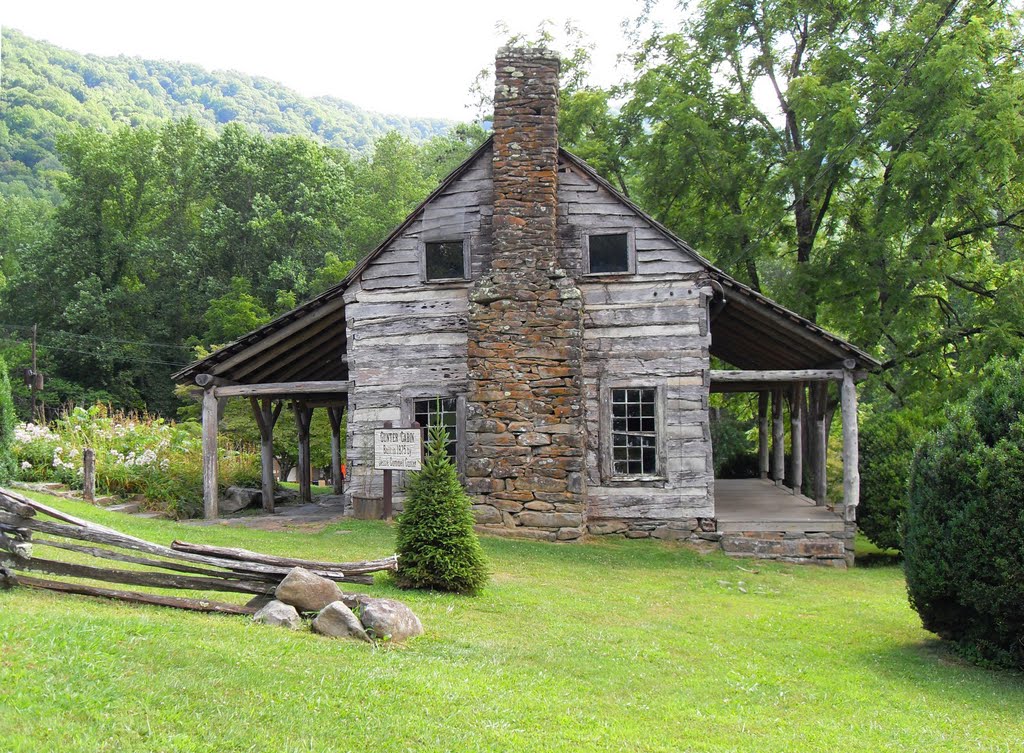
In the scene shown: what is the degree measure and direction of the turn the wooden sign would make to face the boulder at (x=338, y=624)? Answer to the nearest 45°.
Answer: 0° — it already faces it

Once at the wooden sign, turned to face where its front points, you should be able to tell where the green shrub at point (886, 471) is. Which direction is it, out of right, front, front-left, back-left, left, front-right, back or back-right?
left

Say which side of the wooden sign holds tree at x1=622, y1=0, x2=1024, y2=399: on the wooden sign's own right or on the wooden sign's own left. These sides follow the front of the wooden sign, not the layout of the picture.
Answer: on the wooden sign's own left

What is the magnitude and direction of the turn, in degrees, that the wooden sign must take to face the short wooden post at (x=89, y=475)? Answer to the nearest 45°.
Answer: approximately 90° to its right

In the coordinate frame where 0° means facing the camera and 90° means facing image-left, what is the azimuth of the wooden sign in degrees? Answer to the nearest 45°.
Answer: approximately 0°

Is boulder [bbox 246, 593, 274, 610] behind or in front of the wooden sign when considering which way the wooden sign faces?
in front
